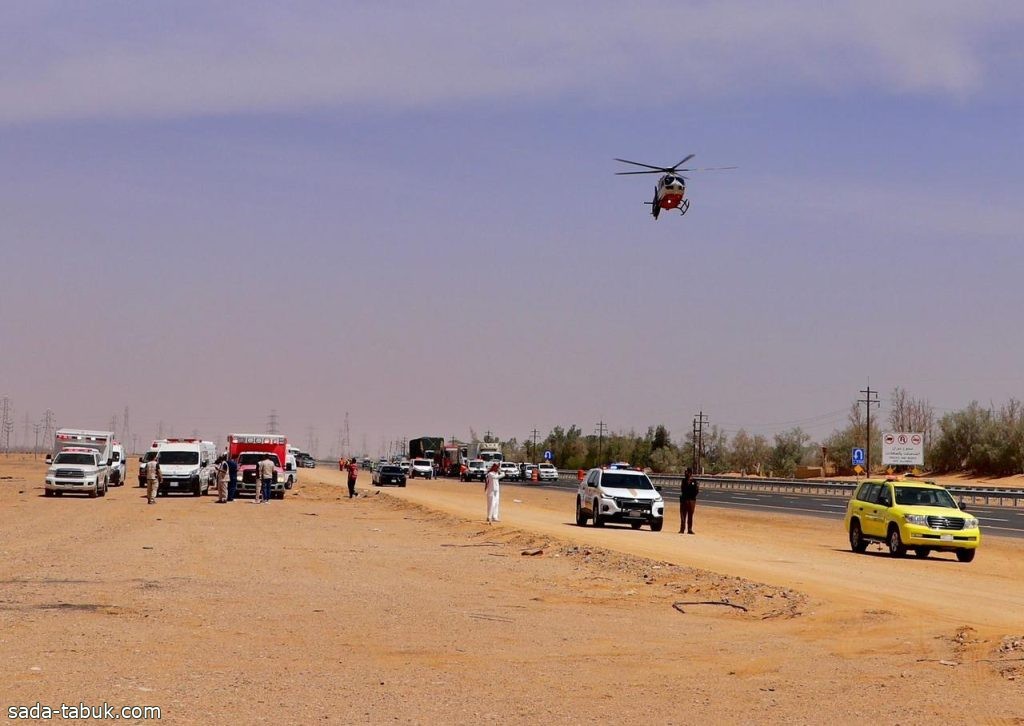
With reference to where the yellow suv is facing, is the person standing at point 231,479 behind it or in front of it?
behind

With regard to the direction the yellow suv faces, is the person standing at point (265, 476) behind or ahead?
behind

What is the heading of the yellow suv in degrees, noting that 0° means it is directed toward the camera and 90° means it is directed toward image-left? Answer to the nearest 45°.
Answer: approximately 315°

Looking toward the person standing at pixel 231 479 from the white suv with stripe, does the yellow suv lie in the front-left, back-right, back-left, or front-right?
back-left
